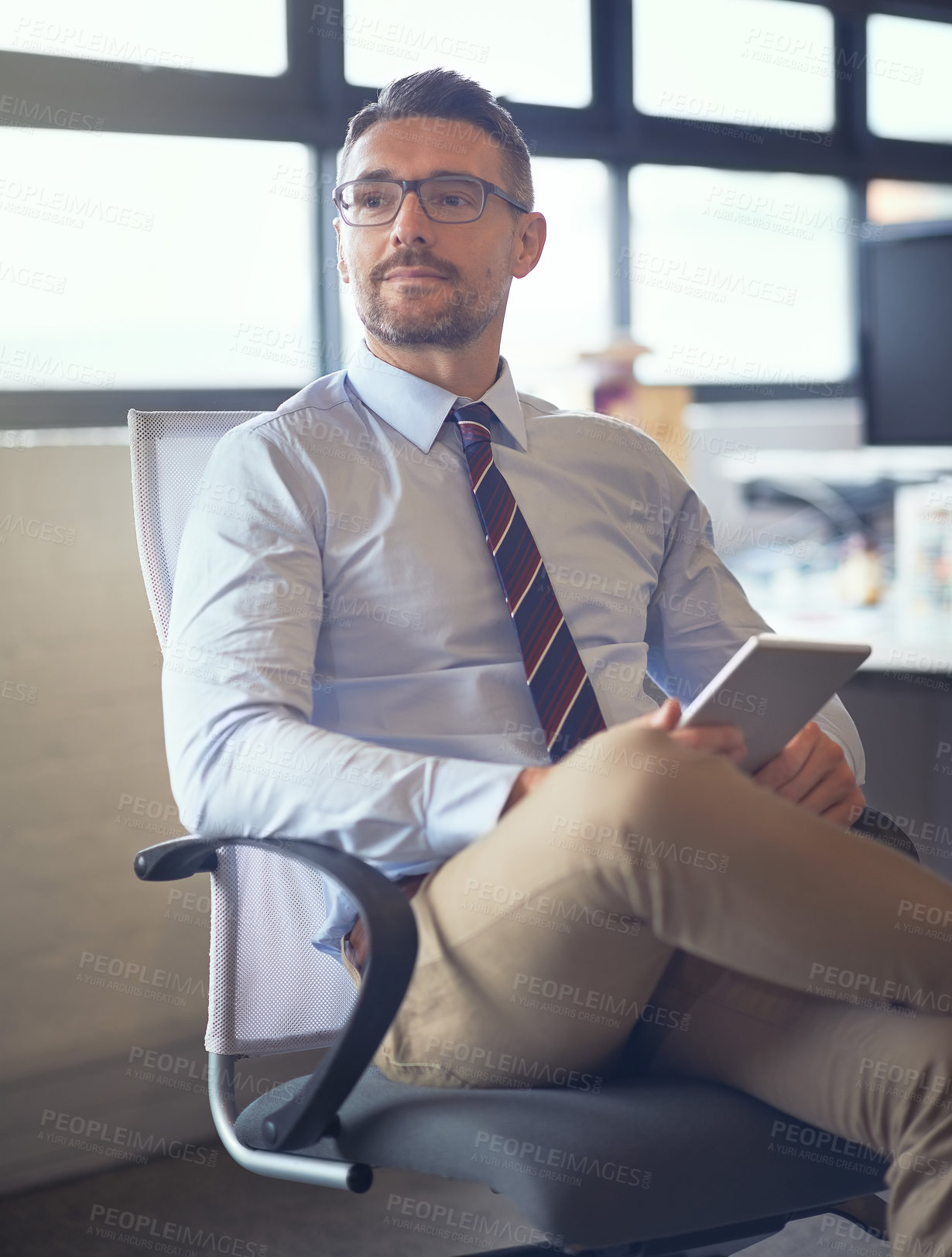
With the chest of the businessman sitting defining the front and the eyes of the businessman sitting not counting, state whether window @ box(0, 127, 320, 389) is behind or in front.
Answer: behind

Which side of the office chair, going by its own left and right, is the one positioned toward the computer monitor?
left

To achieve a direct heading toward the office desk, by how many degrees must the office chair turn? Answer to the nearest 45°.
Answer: approximately 90° to its left

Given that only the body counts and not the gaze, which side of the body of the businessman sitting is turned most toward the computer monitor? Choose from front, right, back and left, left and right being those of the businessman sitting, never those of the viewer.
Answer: left

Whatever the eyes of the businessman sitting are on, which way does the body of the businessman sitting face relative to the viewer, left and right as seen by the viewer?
facing the viewer and to the right of the viewer

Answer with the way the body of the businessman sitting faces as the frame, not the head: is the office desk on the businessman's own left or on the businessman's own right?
on the businessman's own left

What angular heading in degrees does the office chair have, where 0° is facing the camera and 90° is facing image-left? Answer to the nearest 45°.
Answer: approximately 315°
